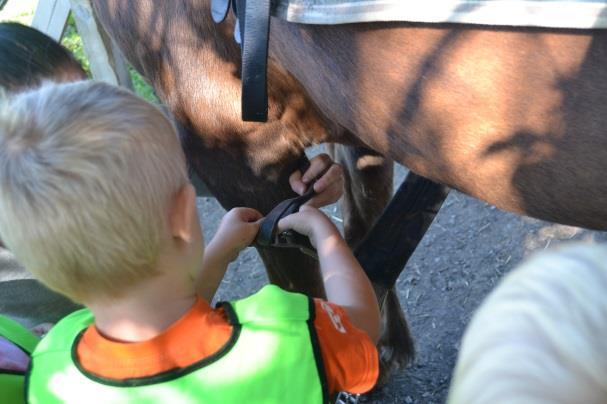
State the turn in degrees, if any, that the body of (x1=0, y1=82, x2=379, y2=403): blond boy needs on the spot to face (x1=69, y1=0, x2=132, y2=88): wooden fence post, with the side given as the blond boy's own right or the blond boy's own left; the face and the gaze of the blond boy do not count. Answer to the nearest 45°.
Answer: approximately 45° to the blond boy's own left

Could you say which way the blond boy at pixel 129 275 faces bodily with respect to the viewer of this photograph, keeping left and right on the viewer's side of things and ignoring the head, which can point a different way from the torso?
facing away from the viewer and to the right of the viewer

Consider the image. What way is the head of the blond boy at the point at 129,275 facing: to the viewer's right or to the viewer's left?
to the viewer's right
